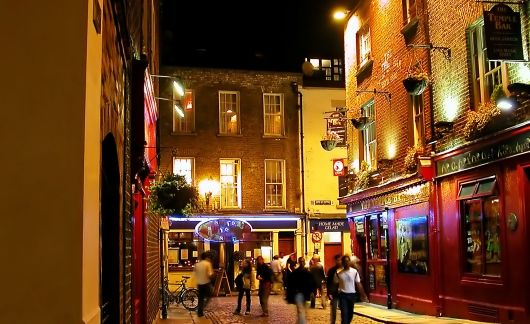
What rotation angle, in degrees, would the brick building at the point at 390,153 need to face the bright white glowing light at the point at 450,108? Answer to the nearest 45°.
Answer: approximately 45° to its left

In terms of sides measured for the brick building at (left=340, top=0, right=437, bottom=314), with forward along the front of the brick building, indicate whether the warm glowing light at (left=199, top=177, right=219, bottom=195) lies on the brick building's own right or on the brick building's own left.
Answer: on the brick building's own right

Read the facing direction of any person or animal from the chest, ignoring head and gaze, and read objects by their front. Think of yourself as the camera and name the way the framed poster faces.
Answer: facing the viewer and to the left of the viewer

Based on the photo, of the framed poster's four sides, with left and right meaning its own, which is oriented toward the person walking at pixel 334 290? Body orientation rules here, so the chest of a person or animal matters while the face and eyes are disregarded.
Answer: front

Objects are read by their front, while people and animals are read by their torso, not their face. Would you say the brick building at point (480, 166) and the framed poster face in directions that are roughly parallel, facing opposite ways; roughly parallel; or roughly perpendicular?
roughly parallel

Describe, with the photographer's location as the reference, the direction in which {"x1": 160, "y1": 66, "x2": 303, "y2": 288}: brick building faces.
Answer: facing the viewer

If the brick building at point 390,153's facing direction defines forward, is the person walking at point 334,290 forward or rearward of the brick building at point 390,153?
forward

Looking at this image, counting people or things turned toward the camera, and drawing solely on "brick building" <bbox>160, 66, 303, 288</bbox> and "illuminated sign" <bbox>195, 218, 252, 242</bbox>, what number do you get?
2

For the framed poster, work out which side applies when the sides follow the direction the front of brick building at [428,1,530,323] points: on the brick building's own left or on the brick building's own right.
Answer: on the brick building's own right

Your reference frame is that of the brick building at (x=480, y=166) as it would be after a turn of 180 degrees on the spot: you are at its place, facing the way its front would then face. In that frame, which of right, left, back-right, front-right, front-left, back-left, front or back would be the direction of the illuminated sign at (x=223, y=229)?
left

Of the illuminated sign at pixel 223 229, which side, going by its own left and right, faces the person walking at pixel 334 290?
front

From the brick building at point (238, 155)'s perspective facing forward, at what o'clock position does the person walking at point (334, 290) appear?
The person walking is roughly at 12 o'clock from the brick building.

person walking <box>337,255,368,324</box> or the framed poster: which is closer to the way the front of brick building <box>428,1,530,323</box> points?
the person walking

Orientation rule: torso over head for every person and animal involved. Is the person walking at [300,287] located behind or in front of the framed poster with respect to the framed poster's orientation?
in front
